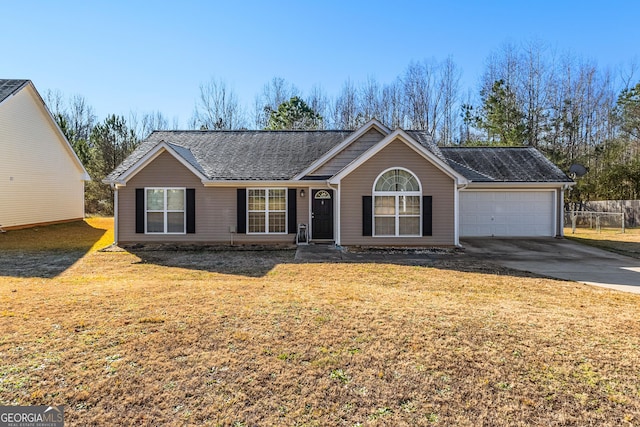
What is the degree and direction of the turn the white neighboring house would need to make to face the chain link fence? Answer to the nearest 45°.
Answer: approximately 90° to its left

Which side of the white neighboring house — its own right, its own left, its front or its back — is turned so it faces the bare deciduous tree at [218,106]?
back

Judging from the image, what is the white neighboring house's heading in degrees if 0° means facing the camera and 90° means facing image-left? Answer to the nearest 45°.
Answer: approximately 45°
